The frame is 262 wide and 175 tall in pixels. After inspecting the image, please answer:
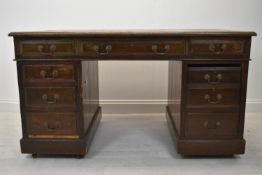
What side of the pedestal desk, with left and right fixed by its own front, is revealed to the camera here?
front
